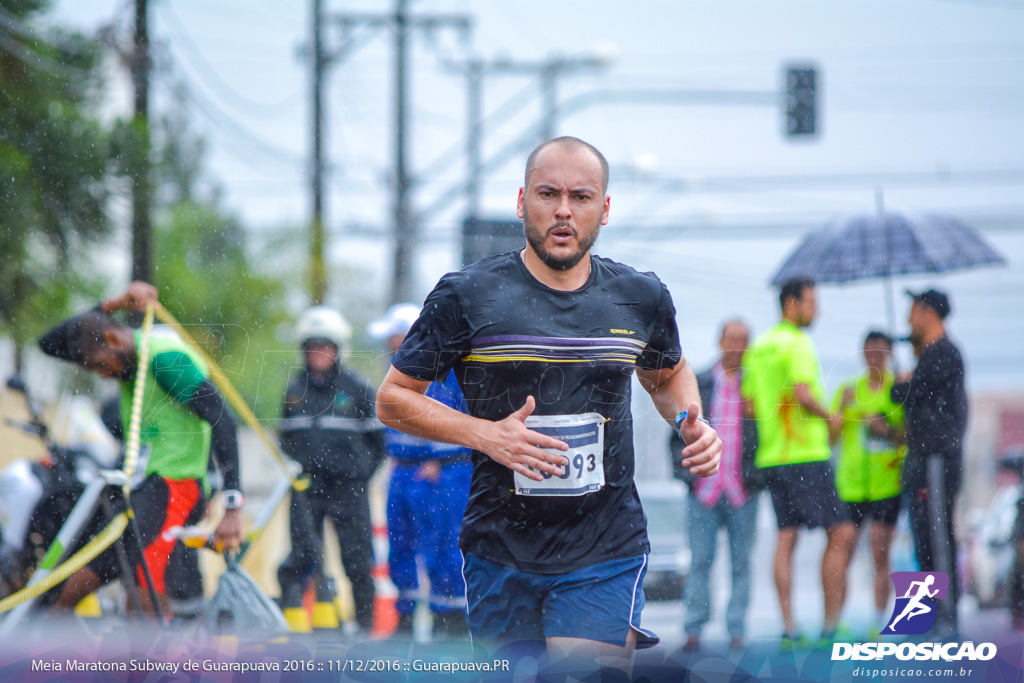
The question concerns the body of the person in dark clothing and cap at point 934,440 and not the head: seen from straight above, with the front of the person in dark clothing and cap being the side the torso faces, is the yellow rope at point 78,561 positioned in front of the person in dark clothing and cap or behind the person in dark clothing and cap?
in front

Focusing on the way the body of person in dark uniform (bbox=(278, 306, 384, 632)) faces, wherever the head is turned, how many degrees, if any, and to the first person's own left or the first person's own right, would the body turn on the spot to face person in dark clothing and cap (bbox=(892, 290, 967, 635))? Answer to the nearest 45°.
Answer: approximately 45° to the first person's own left

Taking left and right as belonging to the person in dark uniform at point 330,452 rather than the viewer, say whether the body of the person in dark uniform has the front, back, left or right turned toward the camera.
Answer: front

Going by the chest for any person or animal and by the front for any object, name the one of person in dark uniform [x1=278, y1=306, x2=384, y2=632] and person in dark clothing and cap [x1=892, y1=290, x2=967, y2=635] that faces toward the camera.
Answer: person in dark uniform [x1=278, y1=306, x2=384, y2=632]

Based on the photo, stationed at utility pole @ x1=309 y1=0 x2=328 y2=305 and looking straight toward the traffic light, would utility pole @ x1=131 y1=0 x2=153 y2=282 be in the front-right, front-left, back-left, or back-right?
back-right

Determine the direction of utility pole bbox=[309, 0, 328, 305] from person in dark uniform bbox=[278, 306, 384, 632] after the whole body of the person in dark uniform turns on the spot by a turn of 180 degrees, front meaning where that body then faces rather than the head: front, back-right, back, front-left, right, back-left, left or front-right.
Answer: front

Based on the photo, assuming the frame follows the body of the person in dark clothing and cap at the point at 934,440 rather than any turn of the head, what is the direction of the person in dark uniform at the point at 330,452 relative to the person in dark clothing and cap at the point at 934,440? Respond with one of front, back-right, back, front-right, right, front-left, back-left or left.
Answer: front

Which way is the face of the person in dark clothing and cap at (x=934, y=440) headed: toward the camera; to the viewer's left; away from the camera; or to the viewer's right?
to the viewer's left

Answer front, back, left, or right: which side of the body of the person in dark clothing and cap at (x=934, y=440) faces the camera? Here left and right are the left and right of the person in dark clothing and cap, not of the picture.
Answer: left

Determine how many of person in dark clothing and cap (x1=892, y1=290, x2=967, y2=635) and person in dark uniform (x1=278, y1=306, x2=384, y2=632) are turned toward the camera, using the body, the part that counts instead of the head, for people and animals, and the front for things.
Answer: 1
